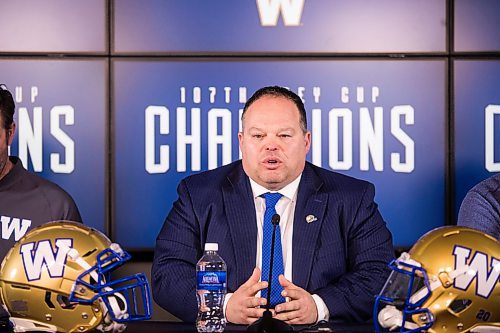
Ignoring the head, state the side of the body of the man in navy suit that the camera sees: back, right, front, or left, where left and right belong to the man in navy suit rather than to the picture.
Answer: front

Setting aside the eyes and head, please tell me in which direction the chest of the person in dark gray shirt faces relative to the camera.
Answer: toward the camera

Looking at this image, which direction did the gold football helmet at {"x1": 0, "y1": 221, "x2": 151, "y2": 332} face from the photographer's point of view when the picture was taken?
facing to the right of the viewer

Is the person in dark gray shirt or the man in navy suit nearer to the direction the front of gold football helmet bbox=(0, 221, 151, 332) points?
the man in navy suit

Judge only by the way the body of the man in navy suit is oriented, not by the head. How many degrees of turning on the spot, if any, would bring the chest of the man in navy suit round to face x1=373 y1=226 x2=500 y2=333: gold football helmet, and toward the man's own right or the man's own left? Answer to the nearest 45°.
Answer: approximately 45° to the man's own left

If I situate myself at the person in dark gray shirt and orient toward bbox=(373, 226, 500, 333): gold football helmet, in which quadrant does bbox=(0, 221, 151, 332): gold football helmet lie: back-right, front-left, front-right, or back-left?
front-right

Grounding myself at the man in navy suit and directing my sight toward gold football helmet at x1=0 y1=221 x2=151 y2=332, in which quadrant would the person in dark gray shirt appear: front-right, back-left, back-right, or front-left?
front-right

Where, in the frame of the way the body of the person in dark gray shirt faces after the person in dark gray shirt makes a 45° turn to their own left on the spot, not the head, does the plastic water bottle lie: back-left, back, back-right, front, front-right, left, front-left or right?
front

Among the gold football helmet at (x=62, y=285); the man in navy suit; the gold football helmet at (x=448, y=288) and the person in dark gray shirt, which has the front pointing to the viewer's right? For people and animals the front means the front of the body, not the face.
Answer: the gold football helmet at (x=62, y=285)

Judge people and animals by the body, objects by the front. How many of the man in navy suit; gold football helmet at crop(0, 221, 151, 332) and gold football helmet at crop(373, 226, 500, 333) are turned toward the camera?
1

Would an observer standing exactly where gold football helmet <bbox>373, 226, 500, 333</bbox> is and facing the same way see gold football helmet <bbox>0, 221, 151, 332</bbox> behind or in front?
in front

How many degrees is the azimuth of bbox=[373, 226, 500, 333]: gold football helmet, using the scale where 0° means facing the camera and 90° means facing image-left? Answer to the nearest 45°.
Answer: approximately 90°

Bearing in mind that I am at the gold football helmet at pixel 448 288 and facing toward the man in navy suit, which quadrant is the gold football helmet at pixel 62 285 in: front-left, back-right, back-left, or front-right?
front-left

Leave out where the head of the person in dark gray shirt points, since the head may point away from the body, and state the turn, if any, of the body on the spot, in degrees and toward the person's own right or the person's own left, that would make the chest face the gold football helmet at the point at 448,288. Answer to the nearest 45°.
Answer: approximately 45° to the person's own left

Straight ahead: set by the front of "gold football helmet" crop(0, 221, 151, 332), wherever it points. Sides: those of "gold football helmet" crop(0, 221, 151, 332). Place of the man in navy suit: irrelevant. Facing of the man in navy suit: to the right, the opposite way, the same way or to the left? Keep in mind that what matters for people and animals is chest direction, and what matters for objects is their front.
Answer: to the right

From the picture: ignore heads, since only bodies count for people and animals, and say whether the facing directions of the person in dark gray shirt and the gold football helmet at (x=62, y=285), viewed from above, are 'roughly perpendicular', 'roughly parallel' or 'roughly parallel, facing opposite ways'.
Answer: roughly perpendicular

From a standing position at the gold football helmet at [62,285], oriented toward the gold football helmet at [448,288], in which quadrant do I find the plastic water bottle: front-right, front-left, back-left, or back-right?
front-left
